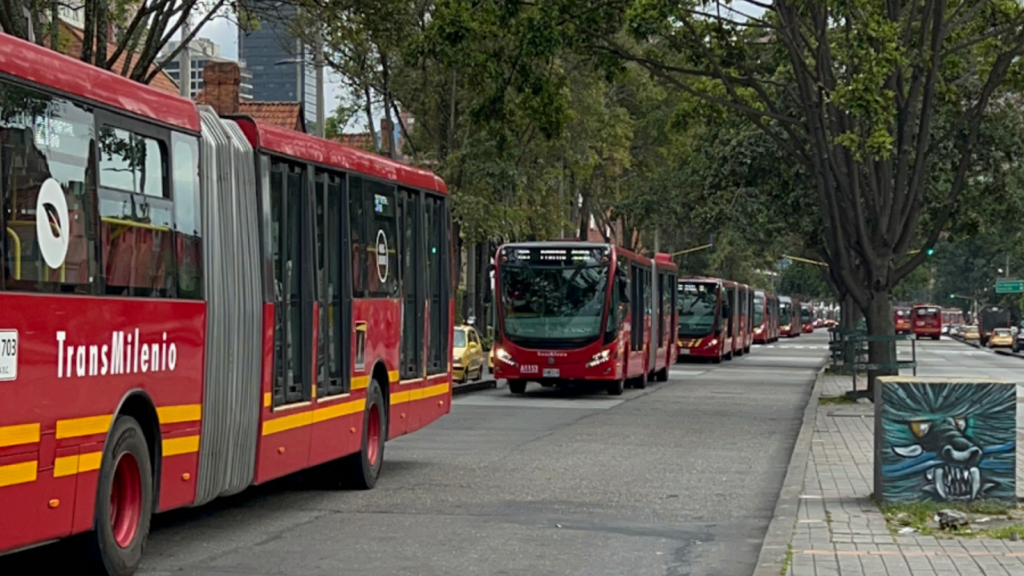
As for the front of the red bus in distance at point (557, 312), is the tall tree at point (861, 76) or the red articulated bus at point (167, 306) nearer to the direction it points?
the red articulated bus

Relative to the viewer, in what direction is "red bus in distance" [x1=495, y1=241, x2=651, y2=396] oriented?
toward the camera

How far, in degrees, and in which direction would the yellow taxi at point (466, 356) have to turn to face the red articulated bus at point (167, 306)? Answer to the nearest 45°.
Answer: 0° — it already faces it

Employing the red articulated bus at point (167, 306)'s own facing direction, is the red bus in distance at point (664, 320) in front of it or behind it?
behind

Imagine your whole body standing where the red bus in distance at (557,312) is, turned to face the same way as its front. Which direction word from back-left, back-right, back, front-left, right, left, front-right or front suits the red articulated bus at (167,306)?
front

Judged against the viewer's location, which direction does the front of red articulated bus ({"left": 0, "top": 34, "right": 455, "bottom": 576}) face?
facing the viewer and to the left of the viewer

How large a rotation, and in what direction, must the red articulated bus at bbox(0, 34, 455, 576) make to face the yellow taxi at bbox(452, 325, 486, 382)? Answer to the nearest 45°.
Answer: approximately 135° to its right

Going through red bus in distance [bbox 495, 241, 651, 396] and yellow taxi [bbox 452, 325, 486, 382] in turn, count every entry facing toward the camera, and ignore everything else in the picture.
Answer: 2
